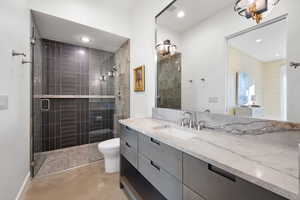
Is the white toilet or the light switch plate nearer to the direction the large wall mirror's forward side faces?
the light switch plate

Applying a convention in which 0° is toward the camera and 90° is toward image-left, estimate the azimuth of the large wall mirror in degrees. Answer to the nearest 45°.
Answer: approximately 45°

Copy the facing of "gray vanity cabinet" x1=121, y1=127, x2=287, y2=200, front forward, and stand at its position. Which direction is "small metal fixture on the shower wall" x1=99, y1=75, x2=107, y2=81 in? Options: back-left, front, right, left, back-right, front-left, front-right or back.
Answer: right

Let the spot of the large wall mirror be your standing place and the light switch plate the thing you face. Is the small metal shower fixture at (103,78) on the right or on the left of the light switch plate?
right

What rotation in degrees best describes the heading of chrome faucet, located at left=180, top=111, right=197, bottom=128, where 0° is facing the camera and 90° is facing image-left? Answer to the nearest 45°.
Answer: approximately 45°
